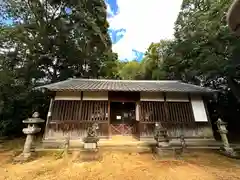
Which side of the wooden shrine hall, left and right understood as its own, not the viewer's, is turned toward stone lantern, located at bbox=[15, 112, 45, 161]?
right

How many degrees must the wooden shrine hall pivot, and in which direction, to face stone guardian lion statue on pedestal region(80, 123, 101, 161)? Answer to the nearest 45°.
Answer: approximately 45° to its right

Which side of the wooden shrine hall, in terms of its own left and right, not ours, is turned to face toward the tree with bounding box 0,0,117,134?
right

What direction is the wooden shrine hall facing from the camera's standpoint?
toward the camera

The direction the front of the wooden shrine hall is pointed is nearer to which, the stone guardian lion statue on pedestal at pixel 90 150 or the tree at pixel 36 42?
the stone guardian lion statue on pedestal
